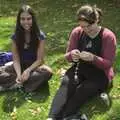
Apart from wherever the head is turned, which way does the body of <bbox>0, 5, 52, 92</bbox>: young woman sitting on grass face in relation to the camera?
toward the camera

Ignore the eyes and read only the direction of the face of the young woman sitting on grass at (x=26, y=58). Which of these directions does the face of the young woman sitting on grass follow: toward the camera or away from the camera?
toward the camera
